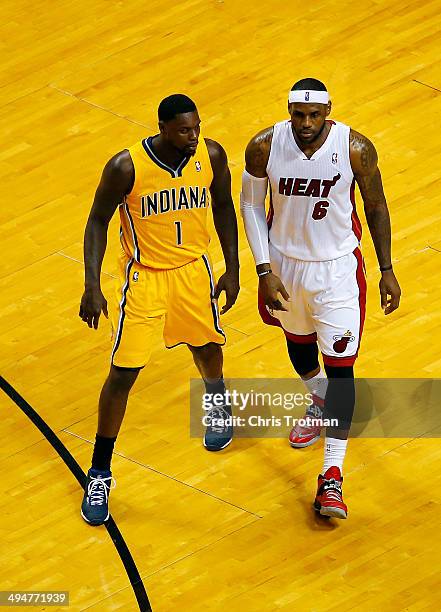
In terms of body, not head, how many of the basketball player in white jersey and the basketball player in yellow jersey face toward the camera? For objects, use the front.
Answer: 2

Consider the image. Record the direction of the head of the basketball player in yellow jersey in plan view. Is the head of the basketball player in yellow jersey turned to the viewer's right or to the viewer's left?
to the viewer's right

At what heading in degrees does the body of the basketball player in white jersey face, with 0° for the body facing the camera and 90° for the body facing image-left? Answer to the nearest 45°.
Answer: approximately 0°

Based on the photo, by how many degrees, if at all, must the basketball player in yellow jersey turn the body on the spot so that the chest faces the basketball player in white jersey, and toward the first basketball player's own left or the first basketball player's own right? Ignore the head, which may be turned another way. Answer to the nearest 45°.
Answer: approximately 90° to the first basketball player's own left

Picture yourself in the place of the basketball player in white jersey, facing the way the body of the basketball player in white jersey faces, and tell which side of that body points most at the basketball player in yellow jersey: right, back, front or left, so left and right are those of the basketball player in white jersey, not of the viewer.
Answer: right

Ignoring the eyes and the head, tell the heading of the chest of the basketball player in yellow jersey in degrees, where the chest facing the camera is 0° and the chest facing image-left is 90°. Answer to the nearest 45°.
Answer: approximately 0°
